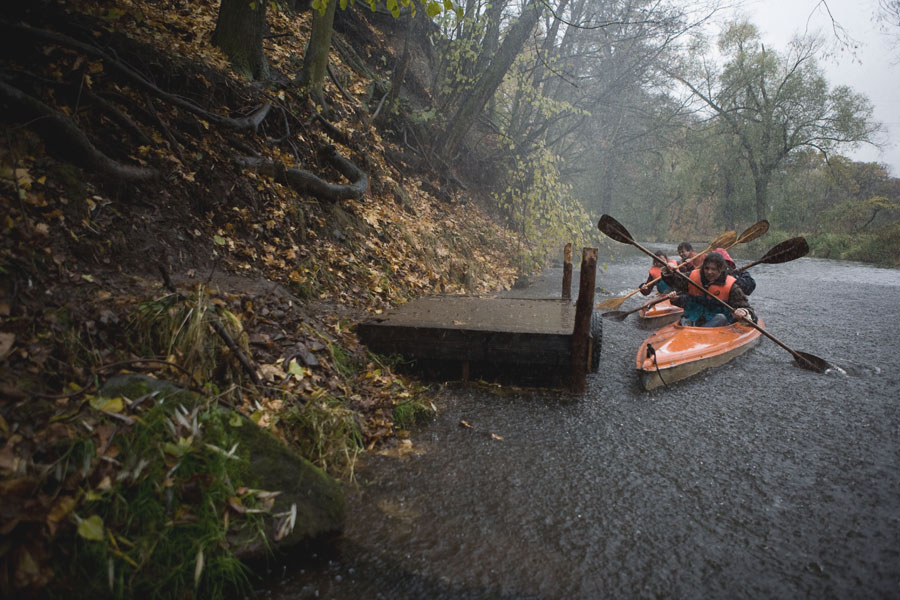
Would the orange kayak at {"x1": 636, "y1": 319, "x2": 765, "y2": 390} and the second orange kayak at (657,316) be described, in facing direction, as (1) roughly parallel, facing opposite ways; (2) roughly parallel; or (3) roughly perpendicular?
roughly parallel

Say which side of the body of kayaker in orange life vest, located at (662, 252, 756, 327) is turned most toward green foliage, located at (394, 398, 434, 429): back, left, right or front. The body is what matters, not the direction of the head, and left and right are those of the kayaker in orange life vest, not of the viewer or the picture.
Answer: front

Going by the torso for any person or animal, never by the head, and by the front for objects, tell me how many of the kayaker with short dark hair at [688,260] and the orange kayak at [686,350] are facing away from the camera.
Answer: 0

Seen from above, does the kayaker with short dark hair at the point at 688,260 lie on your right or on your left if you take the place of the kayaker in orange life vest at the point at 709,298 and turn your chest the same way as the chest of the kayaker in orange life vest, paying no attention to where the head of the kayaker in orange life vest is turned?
on your right

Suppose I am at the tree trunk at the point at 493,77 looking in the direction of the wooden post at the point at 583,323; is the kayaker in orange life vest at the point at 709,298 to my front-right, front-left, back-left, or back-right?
front-left

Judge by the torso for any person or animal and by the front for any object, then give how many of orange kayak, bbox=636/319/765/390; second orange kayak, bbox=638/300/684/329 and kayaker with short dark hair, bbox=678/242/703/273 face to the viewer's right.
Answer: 0

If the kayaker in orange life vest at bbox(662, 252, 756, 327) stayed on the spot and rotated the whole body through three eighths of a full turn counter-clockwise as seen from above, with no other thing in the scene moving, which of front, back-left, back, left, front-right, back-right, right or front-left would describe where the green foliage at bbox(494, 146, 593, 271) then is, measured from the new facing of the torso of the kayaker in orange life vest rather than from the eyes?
back-left

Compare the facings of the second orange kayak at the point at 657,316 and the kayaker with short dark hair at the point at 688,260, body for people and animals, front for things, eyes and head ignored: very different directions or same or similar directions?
same or similar directions

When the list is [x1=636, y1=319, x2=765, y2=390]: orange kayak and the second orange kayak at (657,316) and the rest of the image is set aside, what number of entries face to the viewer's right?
0

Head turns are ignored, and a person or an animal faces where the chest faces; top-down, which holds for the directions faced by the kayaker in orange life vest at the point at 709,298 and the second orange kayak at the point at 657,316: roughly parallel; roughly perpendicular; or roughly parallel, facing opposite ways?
roughly parallel

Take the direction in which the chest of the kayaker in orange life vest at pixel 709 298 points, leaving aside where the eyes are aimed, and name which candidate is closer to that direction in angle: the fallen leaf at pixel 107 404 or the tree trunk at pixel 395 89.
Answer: the fallen leaf

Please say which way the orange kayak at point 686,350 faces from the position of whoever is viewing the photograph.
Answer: facing the viewer and to the left of the viewer

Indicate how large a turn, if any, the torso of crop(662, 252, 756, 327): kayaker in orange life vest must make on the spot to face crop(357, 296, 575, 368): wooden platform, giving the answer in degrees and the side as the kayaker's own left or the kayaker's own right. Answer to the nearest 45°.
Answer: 0° — they already face it

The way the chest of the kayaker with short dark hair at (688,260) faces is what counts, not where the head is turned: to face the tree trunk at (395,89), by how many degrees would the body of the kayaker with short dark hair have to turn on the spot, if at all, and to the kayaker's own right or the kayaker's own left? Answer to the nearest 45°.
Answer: approximately 45° to the kayaker's own right

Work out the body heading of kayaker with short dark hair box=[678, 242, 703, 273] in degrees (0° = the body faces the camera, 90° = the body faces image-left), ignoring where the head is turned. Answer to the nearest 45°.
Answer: approximately 45°
